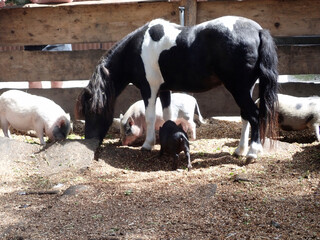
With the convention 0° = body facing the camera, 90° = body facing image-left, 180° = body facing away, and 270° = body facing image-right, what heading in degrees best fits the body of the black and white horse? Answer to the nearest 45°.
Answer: approximately 90°

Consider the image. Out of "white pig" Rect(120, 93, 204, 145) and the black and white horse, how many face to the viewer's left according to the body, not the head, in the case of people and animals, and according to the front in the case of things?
2

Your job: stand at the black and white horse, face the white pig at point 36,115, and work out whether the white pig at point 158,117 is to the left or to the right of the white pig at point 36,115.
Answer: right

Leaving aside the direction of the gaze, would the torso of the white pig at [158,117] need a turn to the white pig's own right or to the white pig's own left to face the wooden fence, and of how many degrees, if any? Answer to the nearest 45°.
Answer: approximately 45° to the white pig's own right

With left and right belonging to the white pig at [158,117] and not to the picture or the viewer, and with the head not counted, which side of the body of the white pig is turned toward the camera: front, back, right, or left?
left
